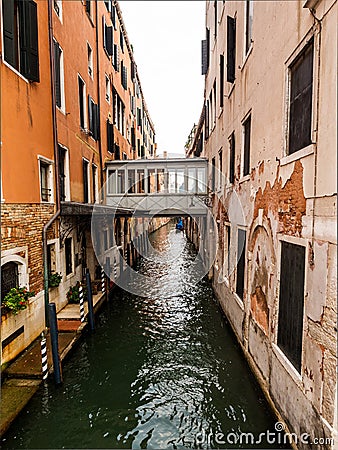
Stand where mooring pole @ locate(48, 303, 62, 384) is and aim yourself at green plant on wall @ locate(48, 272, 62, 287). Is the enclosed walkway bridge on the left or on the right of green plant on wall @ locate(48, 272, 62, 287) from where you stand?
right

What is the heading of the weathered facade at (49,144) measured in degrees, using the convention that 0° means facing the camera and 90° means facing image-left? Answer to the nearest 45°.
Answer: approximately 270°
